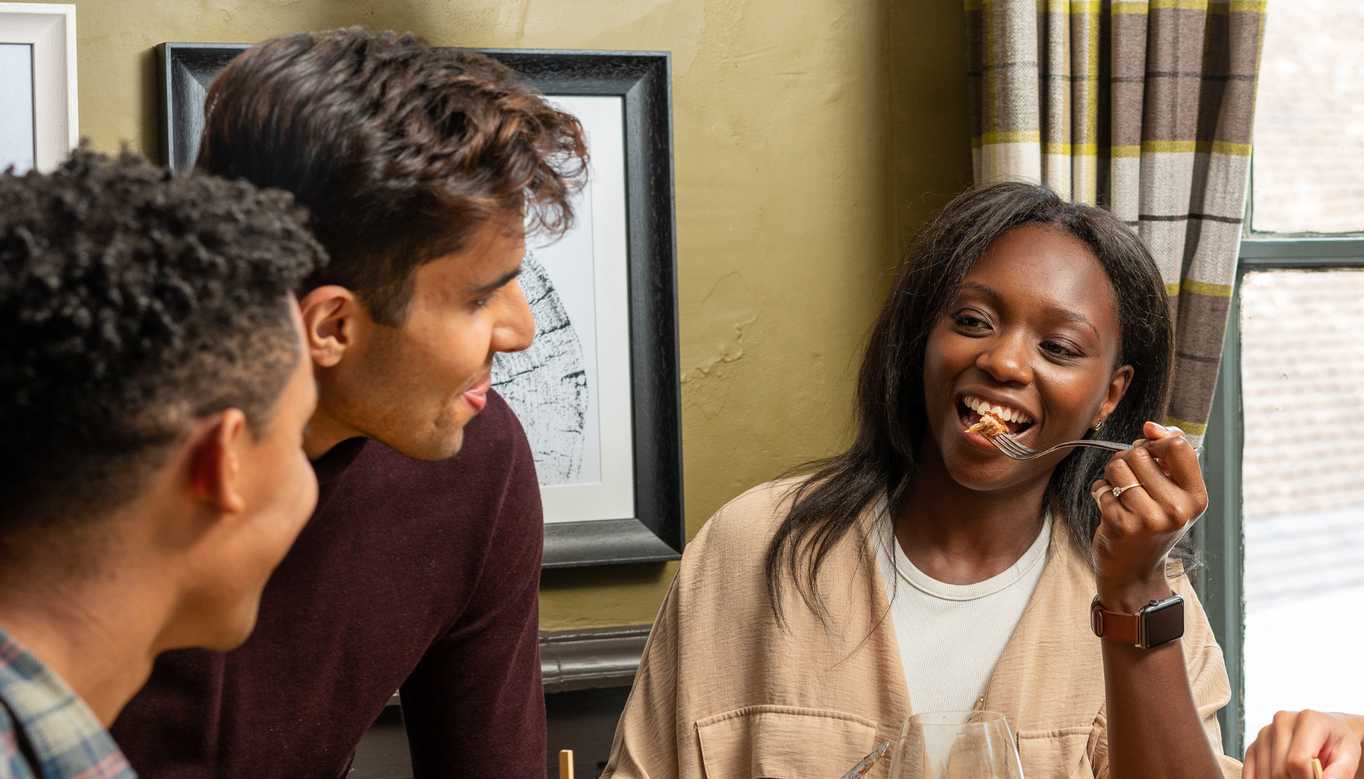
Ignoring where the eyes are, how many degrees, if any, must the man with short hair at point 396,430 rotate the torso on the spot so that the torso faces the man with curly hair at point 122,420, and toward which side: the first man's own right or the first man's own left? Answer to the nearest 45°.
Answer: approximately 90° to the first man's own right

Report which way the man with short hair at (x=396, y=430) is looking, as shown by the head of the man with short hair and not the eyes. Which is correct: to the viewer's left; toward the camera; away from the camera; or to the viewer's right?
to the viewer's right

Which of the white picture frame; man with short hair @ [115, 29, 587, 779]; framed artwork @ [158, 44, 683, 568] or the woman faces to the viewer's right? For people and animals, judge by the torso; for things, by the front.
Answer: the man with short hair

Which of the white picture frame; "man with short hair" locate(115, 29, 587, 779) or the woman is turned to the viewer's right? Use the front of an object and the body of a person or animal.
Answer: the man with short hair

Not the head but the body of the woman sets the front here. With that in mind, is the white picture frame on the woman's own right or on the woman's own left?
on the woman's own right

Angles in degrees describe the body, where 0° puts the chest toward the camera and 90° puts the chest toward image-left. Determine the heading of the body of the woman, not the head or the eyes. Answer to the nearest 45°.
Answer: approximately 0°

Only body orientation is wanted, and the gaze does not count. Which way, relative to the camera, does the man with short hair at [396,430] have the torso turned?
to the viewer's right

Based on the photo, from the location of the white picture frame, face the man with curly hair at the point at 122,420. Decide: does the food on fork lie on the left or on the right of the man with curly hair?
left

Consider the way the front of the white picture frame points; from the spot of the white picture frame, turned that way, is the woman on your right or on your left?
on your left

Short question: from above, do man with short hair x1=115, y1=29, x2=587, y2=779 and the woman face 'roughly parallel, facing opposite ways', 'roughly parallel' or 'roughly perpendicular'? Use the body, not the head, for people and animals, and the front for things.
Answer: roughly perpendicular

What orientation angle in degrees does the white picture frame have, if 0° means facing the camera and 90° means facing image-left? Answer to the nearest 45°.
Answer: approximately 0°
